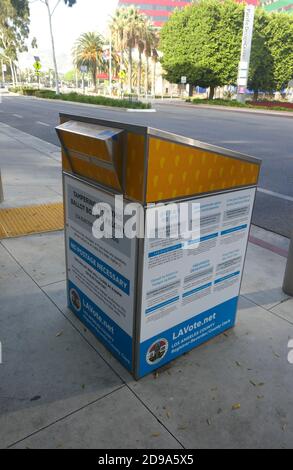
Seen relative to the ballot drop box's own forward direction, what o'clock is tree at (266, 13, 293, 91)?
The tree is roughly at 5 o'clock from the ballot drop box.

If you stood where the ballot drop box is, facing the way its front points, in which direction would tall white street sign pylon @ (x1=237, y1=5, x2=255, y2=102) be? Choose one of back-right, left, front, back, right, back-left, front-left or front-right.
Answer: back-right

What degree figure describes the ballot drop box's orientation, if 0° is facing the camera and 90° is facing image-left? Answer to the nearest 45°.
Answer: approximately 45°

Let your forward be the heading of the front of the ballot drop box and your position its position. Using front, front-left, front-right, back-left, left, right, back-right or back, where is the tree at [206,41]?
back-right

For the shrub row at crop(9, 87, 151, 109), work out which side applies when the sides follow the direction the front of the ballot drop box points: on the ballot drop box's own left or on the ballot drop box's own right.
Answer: on the ballot drop box's own right

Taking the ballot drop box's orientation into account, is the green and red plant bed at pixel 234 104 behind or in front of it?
behind

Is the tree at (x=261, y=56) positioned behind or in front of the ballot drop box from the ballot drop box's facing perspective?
behind
